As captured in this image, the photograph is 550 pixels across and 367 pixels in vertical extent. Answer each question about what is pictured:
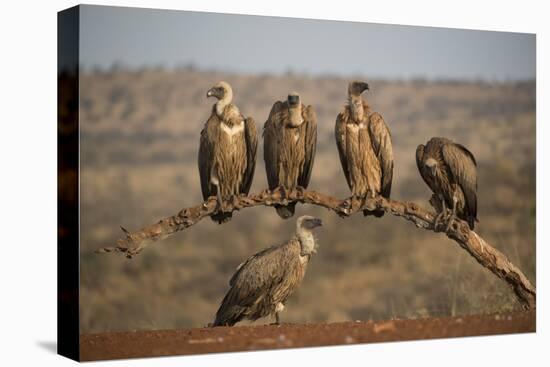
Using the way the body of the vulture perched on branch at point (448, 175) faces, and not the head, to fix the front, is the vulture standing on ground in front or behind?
in front

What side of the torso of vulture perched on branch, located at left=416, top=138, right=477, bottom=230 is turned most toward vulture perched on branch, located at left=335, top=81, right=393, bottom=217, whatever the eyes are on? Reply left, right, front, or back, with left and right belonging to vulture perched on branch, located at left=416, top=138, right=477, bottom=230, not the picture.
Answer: front

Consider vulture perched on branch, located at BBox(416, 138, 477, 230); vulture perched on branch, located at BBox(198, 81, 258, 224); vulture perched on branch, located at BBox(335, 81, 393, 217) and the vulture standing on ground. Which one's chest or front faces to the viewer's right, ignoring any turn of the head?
the vulture standing on ground

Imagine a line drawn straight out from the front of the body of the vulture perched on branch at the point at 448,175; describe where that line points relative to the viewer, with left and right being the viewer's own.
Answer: facing the viewer and to the left of the viewer

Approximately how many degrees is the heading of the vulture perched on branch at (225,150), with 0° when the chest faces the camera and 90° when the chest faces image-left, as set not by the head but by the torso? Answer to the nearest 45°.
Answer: approximately 0°

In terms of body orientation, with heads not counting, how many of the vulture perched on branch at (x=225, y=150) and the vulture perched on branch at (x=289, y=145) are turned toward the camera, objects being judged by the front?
2

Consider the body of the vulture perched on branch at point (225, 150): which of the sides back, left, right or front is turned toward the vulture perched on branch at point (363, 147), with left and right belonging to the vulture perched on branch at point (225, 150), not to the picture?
left

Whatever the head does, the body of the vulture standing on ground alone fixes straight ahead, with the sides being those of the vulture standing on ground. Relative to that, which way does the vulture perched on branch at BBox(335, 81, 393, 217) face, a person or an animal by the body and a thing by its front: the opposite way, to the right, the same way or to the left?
to the right

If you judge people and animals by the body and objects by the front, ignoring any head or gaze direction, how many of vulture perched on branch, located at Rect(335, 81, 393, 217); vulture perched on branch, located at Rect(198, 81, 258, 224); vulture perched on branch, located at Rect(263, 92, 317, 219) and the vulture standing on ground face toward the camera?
3

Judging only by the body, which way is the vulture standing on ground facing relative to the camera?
to the viewer's right

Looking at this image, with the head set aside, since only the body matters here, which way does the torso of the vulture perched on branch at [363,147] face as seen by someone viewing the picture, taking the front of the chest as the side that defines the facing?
toward the camera
